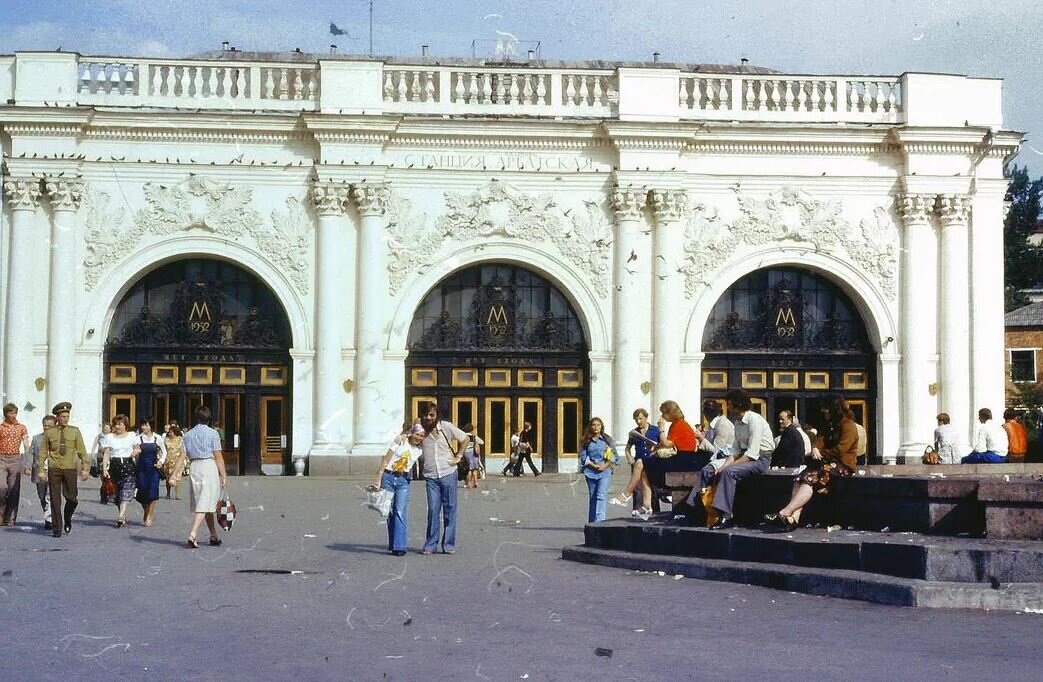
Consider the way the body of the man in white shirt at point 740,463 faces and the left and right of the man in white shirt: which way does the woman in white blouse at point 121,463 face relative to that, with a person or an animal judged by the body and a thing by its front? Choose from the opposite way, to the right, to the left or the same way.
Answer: to the left

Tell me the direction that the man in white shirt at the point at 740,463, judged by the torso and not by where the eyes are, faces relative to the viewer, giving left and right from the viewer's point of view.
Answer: facing to the left of the viewer

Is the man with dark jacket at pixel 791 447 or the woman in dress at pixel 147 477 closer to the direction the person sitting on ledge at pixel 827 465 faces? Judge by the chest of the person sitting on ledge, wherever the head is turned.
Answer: the woman in dress

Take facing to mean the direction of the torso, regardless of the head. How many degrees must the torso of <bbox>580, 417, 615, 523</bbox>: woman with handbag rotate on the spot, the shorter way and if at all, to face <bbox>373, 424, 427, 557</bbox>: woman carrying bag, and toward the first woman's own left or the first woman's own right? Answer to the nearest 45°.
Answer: approximately 45° to the first woman's own right

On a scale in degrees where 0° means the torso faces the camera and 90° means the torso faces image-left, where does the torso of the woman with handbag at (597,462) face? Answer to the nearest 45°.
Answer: approximately 0°

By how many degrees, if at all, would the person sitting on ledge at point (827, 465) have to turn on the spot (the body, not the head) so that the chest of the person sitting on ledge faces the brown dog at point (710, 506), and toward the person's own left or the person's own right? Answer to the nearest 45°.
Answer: approximately 45° to the person's own right

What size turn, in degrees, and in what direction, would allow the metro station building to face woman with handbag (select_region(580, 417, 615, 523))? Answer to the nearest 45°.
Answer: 0° — it already faces them

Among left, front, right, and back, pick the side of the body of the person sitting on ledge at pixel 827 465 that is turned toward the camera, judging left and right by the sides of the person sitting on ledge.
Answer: left

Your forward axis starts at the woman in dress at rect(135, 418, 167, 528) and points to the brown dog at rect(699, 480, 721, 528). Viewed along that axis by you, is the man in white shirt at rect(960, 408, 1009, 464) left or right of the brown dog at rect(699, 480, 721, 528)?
left
